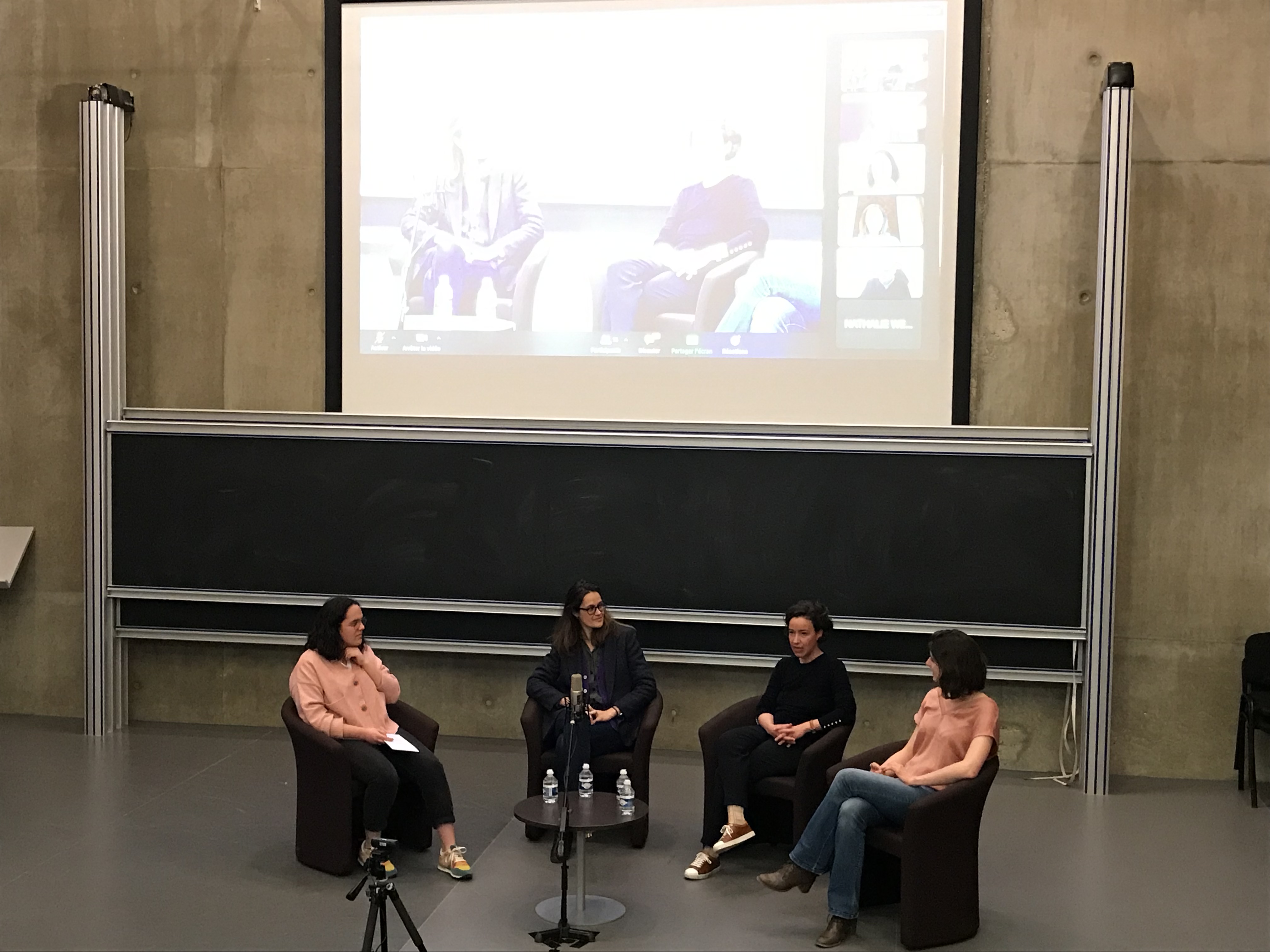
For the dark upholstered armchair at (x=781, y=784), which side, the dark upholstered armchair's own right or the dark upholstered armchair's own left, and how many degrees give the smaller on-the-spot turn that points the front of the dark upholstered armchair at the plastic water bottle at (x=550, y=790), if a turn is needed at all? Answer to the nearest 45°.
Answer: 0° — it already faces it

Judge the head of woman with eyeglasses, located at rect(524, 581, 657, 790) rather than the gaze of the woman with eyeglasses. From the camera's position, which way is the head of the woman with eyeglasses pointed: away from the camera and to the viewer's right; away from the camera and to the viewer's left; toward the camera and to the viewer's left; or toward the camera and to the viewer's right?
toward the camera and to the viewer's right

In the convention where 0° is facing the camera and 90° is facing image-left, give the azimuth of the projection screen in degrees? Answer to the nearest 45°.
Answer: approximately 0°

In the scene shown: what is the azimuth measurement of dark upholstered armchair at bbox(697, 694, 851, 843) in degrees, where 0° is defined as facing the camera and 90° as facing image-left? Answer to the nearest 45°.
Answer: approximately 45°

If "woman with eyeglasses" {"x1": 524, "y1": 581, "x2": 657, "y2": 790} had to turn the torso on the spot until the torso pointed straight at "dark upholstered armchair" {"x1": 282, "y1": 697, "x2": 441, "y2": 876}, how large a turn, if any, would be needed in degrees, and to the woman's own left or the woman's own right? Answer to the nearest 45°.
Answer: approximately 45° to the woman's own right

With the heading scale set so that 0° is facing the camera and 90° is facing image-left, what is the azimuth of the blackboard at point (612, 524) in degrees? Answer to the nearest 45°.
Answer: approximately 0°

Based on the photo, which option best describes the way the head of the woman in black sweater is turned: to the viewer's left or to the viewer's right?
to the viewer's left
